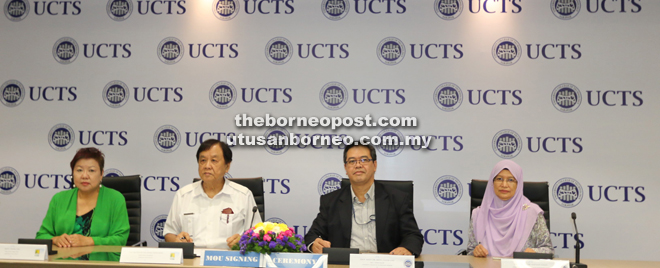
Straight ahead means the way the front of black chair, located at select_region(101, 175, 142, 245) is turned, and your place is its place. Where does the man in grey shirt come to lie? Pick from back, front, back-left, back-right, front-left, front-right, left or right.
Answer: front-left

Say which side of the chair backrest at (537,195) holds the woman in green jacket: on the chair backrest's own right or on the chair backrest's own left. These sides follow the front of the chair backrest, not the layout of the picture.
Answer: on the chair backrest's own right

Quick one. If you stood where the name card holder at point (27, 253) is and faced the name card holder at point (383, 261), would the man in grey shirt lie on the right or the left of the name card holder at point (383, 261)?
left
